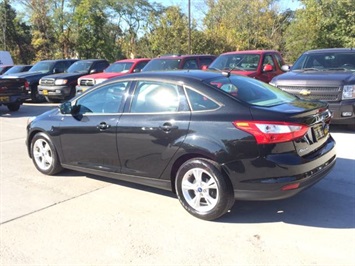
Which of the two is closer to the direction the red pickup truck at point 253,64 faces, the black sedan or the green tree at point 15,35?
the black sedan

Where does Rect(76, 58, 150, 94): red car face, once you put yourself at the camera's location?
facing the viewer and to the left of the viewer

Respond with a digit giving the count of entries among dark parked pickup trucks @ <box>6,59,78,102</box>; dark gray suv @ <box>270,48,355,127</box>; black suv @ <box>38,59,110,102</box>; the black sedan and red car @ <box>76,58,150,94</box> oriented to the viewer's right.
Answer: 0

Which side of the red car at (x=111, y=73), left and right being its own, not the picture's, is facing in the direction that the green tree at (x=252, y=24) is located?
back

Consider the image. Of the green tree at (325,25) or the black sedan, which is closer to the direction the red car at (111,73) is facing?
the black sedan

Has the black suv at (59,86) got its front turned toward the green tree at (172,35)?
no

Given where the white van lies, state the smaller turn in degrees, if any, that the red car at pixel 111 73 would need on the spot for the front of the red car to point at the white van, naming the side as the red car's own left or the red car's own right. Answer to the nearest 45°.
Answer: approximately 90° to the red car's own right

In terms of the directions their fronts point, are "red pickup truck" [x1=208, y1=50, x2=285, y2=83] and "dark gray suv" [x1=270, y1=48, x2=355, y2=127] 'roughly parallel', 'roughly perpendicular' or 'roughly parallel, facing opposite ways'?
roughly parallel

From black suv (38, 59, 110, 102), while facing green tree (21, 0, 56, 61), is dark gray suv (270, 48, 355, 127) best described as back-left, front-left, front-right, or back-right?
back-right

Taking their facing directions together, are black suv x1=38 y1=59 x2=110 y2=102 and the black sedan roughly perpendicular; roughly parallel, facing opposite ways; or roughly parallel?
roughly perpendicular

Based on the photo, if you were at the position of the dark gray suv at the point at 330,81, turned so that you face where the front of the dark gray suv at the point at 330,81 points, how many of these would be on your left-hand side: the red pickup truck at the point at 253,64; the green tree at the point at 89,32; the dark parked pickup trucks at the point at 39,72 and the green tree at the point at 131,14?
0

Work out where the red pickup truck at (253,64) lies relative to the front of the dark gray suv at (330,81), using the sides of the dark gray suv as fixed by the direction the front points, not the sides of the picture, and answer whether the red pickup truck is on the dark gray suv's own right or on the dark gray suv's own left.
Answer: on the dark gray suv's own right

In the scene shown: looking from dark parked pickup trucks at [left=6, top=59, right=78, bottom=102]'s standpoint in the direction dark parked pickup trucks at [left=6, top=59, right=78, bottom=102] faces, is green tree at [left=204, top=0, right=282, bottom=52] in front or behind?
behind

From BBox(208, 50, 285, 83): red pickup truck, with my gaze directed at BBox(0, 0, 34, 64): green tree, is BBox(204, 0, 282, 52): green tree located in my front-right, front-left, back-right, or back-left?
front-right

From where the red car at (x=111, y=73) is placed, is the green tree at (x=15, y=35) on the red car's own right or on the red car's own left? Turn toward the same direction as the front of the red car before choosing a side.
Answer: on the red car's own right

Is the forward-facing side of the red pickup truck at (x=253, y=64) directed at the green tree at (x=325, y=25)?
no

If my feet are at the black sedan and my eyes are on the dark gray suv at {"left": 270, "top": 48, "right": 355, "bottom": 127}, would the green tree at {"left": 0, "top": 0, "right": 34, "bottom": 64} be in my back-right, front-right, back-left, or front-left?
front-left

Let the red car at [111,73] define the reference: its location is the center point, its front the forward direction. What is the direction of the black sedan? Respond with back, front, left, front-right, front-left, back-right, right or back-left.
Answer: front-left

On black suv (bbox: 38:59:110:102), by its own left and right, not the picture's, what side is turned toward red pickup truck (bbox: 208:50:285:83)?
left

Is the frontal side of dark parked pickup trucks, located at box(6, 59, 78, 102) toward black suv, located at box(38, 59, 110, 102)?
no

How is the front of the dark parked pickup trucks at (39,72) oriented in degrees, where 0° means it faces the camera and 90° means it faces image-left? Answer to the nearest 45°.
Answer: approximately 45°

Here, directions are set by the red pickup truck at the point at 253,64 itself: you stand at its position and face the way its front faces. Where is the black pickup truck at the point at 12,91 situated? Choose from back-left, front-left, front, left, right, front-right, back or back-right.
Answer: front-right

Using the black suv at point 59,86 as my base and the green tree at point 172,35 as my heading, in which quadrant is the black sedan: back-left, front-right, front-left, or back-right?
back-right

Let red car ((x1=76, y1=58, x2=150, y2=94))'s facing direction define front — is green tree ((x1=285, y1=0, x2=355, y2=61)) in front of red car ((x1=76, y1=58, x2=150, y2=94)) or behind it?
behind

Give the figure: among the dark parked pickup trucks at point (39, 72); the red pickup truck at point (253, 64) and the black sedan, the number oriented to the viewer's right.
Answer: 0
